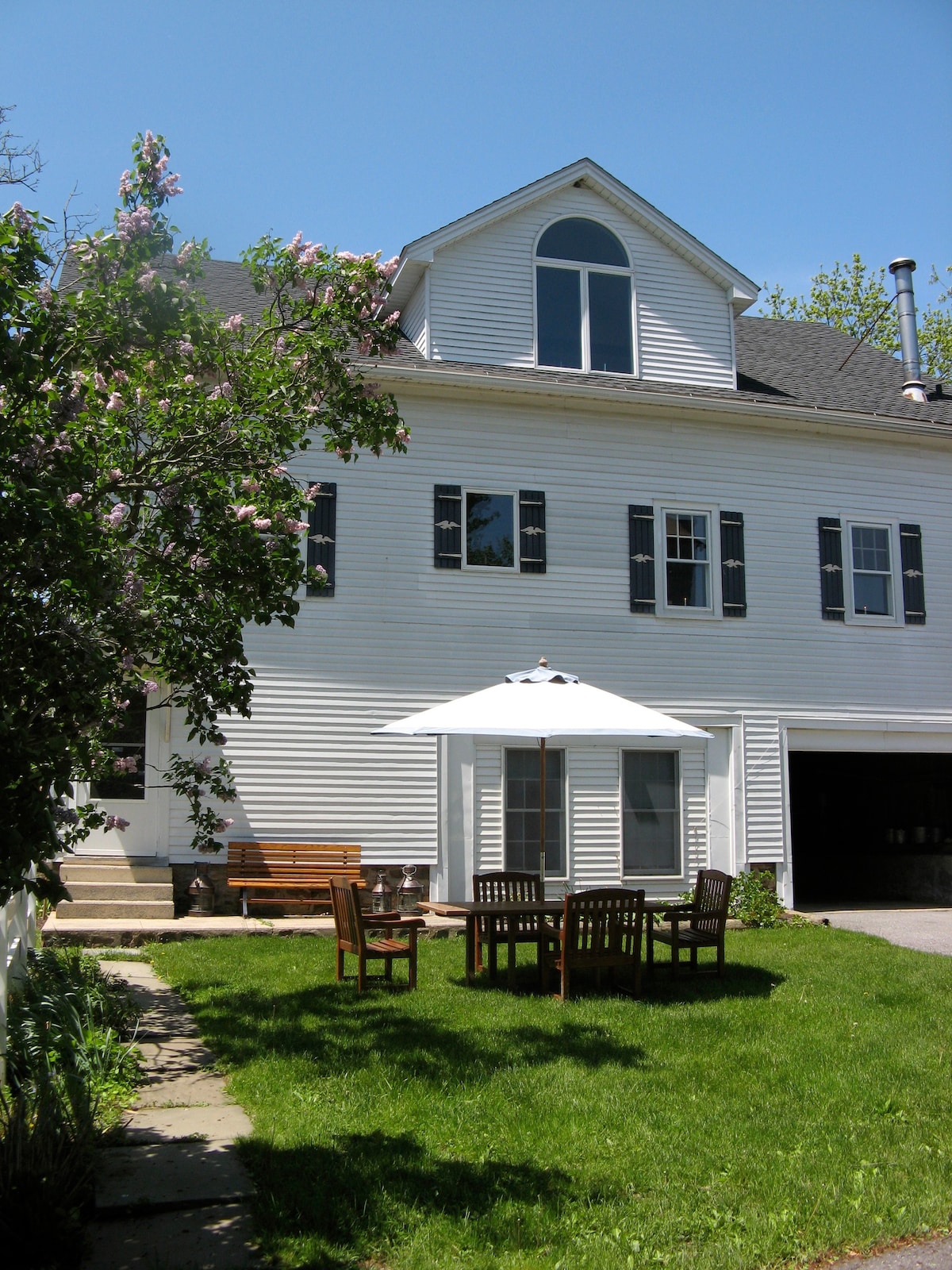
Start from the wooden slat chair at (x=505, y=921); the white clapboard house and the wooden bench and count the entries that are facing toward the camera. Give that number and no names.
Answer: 3

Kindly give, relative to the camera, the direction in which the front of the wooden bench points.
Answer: facing the viewer

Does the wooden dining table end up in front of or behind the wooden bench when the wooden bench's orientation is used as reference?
in front

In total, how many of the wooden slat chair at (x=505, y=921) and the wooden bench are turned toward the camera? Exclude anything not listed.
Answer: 2

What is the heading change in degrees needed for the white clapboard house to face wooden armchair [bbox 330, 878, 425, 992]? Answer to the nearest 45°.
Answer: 0° — it already faces it

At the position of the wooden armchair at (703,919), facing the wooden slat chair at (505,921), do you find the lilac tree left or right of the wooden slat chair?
left

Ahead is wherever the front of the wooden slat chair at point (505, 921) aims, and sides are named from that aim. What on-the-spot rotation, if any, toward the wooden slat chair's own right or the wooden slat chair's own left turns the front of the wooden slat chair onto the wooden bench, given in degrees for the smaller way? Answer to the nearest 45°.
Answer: approximately 135° to the wooden slat chair's own right

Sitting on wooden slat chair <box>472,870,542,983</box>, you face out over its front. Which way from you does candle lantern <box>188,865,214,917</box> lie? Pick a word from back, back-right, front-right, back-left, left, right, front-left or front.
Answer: back-right

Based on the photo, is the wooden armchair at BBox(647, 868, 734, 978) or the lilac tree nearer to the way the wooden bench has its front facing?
the lilac tree

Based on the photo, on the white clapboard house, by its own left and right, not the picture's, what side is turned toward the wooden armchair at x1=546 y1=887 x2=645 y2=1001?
front

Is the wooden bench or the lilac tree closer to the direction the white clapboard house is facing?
the lilac tree
